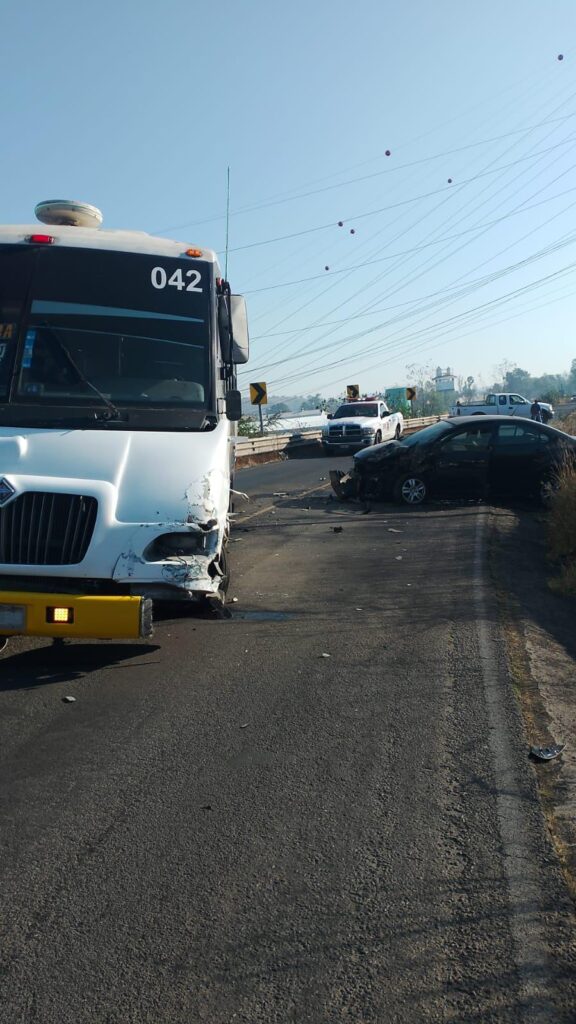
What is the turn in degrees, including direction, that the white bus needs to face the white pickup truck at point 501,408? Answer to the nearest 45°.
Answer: approximately 135° to its left

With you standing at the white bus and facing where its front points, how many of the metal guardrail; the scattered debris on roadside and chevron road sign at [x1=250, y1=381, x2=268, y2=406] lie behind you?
2

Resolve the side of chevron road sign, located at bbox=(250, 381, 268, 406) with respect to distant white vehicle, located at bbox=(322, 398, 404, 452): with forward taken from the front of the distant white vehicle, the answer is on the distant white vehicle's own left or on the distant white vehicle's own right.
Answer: on the distant white vehicle's own right

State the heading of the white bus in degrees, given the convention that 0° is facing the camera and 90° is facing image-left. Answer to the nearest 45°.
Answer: approximately 0°

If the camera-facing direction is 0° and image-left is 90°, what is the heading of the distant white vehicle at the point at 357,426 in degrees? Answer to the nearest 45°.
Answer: approximately 45°

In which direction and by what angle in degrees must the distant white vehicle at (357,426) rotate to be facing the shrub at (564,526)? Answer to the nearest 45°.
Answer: approximately 45° to its left

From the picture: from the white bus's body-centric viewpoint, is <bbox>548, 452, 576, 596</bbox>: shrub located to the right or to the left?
on its left

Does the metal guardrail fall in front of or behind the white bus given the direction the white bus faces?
behind

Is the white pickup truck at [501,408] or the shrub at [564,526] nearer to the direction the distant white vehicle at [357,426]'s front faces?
the shrub

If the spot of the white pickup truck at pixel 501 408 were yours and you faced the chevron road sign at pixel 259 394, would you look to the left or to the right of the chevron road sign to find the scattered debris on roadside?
left

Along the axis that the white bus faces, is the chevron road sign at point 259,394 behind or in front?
behind
